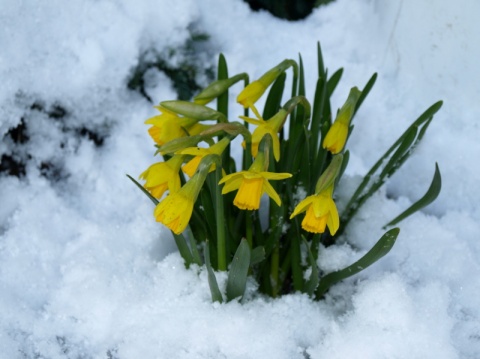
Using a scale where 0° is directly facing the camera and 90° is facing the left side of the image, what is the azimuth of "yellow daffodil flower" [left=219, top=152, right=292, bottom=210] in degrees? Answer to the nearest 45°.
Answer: approximately 45°

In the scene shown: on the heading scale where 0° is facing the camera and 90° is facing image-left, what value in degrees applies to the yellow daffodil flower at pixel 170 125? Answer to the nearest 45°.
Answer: approximately 90°

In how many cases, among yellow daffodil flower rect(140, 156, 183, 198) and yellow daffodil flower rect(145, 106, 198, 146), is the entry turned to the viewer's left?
2

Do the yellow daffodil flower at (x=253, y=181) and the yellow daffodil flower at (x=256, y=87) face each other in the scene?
no

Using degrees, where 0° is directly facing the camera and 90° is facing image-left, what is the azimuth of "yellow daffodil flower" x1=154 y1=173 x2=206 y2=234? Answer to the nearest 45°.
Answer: approximately 90°

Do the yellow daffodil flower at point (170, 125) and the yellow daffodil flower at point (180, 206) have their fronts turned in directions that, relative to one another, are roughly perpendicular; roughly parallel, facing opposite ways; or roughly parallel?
roughly parallel

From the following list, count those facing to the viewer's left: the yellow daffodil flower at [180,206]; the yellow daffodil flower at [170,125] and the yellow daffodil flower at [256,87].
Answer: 3

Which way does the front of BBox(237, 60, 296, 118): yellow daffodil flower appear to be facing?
to the viewer's left

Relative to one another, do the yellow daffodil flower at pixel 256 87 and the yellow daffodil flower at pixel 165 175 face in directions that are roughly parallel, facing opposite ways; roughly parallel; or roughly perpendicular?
roughly parallel

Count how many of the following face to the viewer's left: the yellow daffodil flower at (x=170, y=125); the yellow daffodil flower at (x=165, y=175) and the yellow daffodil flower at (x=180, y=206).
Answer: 3

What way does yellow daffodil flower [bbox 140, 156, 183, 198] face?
to the viewer's left

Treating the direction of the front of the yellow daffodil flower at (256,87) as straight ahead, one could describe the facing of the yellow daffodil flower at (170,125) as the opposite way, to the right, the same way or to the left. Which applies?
the same way
